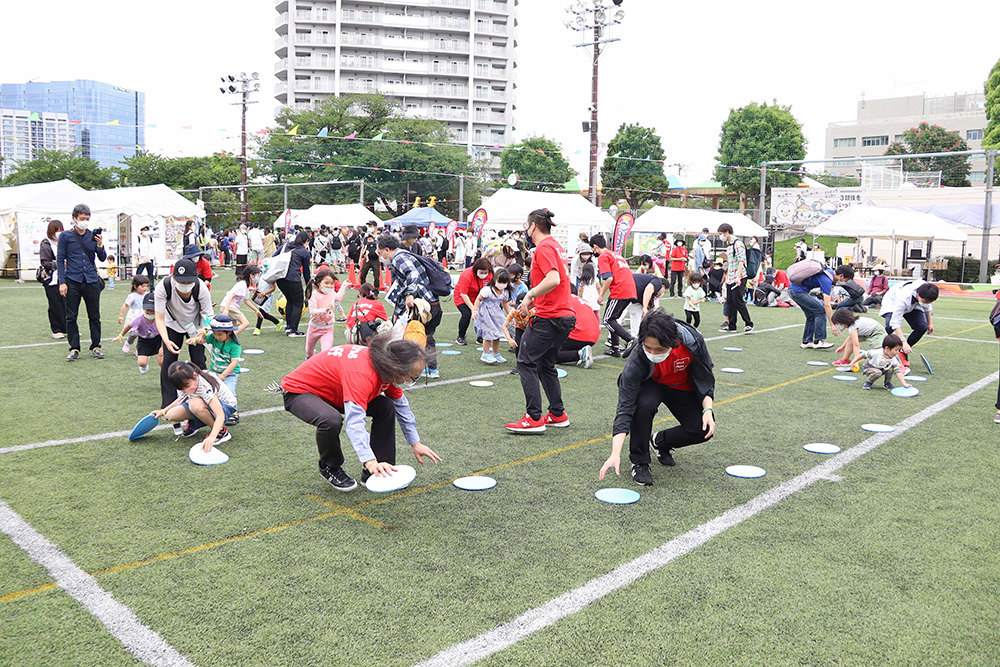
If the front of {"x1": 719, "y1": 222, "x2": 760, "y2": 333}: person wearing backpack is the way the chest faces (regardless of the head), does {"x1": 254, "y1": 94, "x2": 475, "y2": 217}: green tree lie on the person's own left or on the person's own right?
on the person's own right
